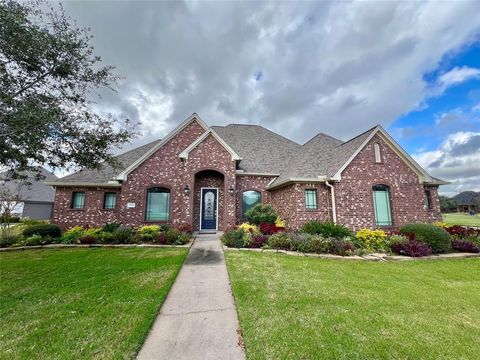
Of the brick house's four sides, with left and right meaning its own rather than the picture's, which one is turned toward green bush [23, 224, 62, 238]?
right

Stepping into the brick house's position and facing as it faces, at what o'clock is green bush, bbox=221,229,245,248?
The green bush is roughly at 12 o'clock from the brick house.

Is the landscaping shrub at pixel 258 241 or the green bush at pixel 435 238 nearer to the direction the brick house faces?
the landscaping shrub

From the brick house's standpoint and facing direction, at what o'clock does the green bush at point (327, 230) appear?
The green bush is roughly at 10 o'clock from the brick house.

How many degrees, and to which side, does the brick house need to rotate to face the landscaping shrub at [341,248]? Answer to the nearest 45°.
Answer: approximately 45° to its left

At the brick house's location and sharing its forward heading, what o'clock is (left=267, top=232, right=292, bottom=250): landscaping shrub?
The landscaping shrub is roughly at 11 o'clock from the brick house.

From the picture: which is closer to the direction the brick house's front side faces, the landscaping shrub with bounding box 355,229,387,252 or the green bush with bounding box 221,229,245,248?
the green bush

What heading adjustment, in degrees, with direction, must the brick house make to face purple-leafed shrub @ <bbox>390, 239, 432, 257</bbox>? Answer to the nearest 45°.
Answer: approximately 45° to its left

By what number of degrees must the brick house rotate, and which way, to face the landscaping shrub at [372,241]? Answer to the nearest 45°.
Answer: approximately 45° to its left

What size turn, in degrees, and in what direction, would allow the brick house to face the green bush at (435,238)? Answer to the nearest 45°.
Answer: approximately 90° to its left

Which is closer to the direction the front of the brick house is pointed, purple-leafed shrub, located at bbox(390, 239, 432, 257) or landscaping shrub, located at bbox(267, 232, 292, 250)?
the landscaping shrub

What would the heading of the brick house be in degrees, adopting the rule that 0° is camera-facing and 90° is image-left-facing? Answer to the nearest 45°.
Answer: approximately 0°
